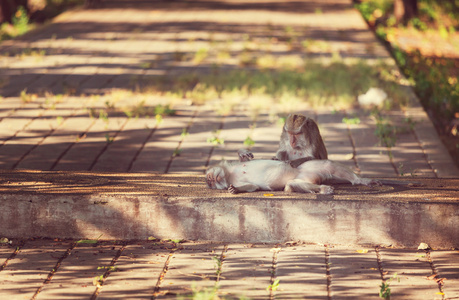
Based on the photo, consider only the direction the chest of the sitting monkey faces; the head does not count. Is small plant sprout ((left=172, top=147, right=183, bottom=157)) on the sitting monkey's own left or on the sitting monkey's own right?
on the sitting monkey's own right

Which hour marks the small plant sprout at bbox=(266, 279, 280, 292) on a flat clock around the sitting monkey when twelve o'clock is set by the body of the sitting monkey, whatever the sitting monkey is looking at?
The small plant sprout is roughly at 11 o'clock from the sitting monkey.

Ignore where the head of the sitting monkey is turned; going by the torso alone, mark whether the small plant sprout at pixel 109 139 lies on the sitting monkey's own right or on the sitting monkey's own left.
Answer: on the sitting monkey's own right

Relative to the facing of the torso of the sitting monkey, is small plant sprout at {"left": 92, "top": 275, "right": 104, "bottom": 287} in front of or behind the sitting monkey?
in front

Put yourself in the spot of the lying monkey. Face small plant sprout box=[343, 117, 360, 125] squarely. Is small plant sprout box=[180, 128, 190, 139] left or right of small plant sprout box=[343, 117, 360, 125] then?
left

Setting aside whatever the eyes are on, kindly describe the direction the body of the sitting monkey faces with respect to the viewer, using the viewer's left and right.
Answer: facing the viewer and to the left of the viewer

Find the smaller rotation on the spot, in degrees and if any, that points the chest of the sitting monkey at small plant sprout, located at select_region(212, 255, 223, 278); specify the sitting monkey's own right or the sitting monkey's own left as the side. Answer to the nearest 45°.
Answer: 0° — it already faces it

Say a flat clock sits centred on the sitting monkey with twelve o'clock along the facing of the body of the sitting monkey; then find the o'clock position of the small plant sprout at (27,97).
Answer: The small plant sprout is roughly at 3 o'clock from the sitting monkey.

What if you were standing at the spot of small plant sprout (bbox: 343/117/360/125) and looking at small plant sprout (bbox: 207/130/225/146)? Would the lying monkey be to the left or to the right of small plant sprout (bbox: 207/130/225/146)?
left

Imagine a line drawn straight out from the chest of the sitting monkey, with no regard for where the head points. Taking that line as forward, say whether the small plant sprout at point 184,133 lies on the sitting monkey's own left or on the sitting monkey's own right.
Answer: on the sitting monkey's own right
